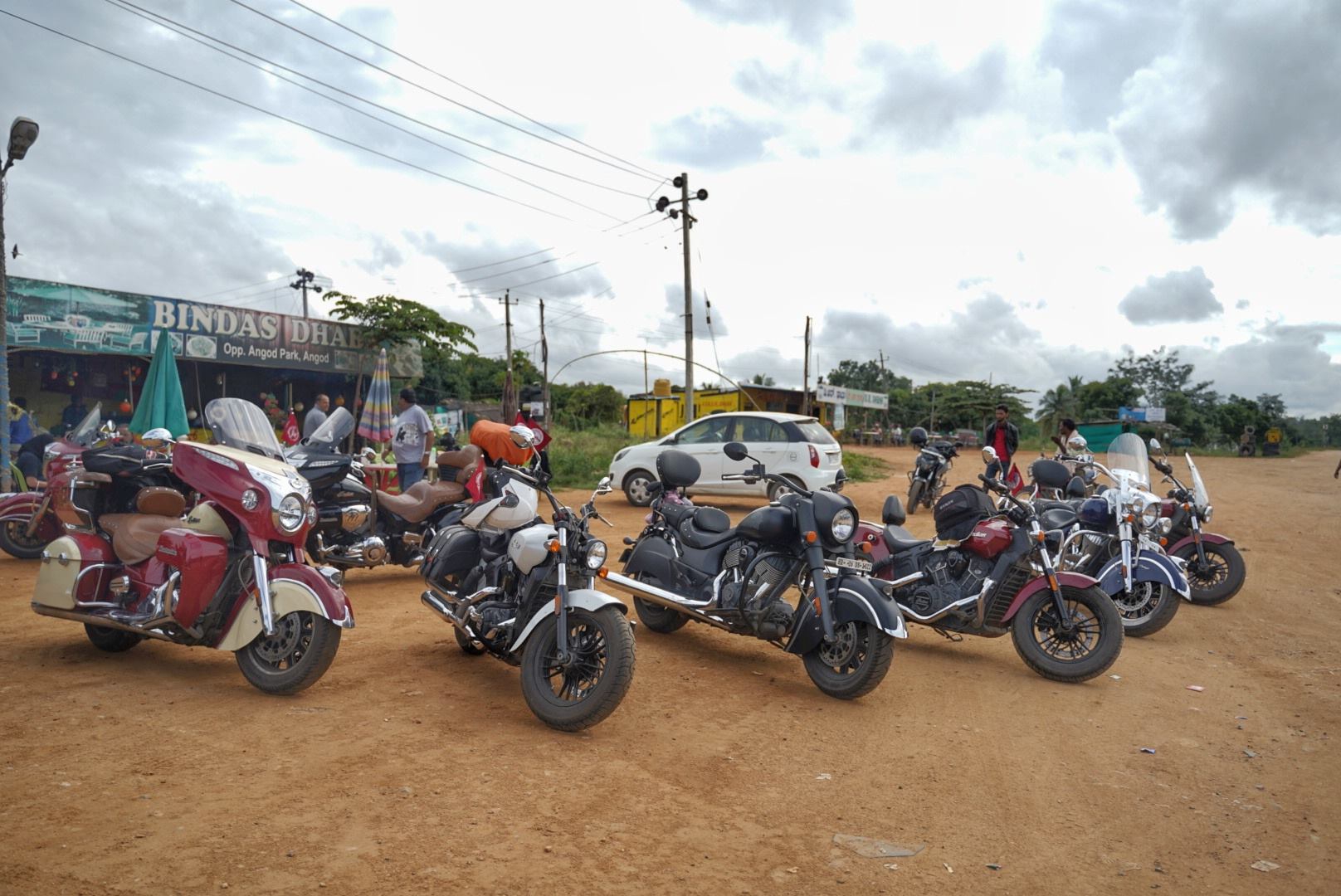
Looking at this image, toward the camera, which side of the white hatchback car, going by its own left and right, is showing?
left

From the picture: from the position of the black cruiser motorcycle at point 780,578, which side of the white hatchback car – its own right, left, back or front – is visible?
left

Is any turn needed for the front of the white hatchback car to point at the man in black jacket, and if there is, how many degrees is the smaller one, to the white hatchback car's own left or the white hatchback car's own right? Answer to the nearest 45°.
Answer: approximately 180°

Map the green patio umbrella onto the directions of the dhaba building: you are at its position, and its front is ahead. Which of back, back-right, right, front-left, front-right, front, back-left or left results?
front-right

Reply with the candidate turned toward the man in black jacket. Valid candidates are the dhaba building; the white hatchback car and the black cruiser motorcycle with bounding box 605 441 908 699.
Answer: the dhaba building

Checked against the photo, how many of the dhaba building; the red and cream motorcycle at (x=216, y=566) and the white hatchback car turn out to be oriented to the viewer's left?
1

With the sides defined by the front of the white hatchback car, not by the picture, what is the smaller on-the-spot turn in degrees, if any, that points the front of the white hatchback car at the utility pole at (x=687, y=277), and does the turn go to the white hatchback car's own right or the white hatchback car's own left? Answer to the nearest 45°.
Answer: approximately 90° to the white hatchback car's own right

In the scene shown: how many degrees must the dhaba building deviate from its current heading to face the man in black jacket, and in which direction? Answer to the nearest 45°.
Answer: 0° — it already faces them

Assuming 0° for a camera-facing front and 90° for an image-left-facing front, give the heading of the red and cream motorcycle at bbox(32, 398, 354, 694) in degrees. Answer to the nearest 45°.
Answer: approximately 315°

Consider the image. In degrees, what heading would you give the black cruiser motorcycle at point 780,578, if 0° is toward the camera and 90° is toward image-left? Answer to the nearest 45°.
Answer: approximately 315°

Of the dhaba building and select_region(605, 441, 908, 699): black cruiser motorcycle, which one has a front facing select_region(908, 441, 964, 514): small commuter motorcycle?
the dhaba building

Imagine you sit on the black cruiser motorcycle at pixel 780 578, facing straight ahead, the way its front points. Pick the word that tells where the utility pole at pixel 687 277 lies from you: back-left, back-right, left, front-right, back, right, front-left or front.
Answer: back-left

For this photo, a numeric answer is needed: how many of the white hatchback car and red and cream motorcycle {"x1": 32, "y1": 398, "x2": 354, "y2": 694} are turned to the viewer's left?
1
